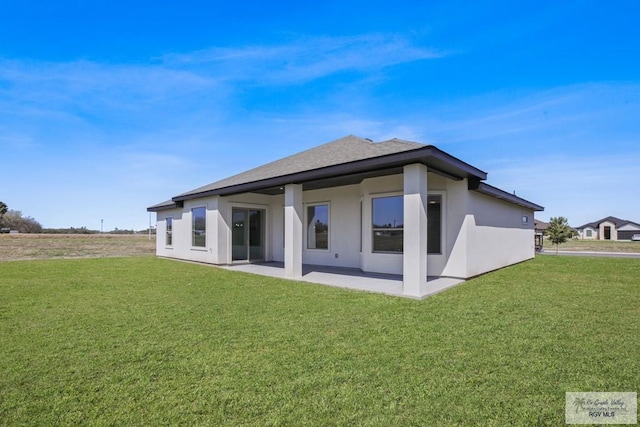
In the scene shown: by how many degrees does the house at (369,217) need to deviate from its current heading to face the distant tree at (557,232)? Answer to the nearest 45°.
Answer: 0° — it already faces it

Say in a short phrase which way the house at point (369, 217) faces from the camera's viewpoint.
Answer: facing away from the viewer and to the right of the viewer
